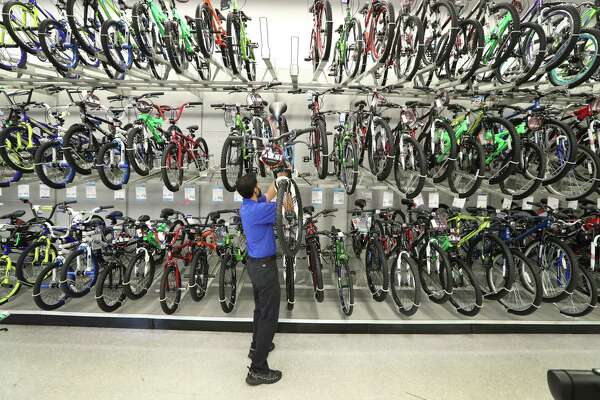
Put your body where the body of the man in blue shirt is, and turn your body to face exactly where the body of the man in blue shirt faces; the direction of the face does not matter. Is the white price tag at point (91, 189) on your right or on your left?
on your left

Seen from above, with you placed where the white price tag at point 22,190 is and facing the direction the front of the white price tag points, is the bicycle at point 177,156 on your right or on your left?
on your left

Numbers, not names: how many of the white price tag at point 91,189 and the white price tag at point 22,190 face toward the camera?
2

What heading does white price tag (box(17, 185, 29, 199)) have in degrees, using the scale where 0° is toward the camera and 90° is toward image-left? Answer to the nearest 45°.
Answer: approximately 0°

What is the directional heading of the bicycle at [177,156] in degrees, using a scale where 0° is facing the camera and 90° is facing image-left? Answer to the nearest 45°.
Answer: approximately 45°

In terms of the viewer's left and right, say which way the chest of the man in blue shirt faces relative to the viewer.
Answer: facing away from the viewer and to the right of the viewer

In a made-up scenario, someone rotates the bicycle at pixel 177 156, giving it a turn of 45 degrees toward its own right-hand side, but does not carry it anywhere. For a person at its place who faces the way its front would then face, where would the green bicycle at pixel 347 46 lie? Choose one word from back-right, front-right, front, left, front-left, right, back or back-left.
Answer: back

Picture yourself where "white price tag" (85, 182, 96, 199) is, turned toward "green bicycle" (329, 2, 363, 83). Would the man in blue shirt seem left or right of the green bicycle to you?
right

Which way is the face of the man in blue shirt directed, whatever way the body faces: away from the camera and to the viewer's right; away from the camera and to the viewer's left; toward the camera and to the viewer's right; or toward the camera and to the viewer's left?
away from the camera and to the viewer's right
